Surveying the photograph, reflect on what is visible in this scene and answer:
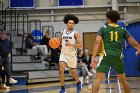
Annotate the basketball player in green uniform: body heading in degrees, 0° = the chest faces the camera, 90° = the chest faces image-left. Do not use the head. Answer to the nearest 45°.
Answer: approximately 180°

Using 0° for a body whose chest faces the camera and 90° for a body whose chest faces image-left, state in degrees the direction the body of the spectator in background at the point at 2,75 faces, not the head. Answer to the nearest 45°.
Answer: approximately 270°

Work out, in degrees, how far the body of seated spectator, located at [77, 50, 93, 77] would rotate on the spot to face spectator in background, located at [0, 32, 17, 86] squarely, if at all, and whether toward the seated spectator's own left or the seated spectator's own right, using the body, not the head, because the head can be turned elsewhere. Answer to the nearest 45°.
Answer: approximately 90° to the seated spectator's own right

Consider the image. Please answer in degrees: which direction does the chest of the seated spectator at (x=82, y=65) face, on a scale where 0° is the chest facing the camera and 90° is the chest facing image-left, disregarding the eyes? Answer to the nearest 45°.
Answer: approximately 315°

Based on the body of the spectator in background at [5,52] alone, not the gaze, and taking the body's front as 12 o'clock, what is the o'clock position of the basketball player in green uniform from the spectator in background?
The basketball player in green uniform is roughly at 1 o'clock from the spectator in background.

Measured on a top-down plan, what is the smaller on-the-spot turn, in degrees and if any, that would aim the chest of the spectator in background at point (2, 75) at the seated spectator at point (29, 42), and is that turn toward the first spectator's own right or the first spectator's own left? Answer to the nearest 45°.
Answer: approximately 90° to the first spectator's own left

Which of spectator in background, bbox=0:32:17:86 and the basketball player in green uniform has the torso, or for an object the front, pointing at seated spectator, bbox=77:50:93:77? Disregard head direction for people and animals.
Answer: the basketball player in green uniform

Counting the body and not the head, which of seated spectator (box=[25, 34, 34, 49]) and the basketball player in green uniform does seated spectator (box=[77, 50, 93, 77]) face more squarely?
the basketball player in green uniform

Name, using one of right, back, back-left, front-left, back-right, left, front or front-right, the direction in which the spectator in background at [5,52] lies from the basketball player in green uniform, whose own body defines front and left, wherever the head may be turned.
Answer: front-left

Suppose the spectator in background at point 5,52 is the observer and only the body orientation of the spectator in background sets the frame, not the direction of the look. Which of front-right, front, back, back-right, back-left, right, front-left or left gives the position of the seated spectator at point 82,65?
left

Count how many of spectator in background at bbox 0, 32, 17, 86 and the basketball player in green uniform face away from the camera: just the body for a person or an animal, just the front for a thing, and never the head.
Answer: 1

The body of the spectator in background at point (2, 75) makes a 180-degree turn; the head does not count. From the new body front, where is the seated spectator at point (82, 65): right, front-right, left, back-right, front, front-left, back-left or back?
back-right

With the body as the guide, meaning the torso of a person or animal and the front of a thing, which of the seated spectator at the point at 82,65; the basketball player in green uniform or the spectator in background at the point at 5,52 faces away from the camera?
the basketball player in green uniform
